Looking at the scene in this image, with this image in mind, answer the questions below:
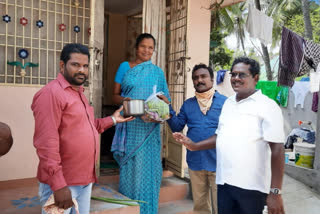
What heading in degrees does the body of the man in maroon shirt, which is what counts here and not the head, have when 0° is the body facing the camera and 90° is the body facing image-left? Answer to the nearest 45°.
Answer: approximately 315°

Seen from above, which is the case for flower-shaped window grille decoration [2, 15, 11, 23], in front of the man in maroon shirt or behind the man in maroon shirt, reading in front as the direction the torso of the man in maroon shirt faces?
behind

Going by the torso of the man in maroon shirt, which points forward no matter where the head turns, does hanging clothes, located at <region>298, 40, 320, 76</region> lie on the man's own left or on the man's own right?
on the man's own left

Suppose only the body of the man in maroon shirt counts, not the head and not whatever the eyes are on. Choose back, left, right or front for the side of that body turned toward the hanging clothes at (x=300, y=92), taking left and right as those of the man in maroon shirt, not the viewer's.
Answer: left

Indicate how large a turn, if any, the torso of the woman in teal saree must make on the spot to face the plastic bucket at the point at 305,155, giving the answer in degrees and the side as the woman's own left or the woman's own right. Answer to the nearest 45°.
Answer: approximately 135° to the woman's own left

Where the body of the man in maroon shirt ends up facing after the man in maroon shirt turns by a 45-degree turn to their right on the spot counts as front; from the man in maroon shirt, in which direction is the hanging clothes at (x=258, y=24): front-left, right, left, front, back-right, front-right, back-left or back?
back-left

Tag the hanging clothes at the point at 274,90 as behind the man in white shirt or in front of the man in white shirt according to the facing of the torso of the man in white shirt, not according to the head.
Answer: behind

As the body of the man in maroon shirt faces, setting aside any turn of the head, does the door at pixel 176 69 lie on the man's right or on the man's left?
on the man's left

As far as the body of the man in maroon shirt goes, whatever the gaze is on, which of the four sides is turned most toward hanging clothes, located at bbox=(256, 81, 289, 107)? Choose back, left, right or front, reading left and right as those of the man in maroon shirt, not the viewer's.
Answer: left

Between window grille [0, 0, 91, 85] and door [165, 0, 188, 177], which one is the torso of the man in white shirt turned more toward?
the window grille

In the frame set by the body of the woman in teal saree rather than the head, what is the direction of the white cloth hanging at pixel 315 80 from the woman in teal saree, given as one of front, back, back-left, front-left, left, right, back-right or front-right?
back-left
